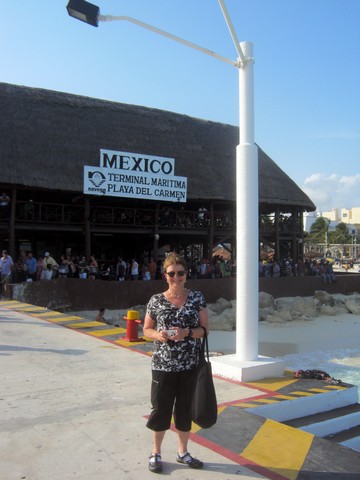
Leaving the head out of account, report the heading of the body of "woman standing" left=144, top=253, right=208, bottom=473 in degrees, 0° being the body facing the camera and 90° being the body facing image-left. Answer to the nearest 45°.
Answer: approximately 0°

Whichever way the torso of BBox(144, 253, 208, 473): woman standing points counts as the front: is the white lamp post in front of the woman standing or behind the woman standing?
behind

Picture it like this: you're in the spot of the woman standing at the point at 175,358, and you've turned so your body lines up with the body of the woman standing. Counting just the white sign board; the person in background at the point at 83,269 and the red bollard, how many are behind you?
3

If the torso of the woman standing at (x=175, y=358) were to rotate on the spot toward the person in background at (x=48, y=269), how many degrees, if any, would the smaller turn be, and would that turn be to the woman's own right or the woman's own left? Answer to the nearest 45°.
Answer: approximately 180°

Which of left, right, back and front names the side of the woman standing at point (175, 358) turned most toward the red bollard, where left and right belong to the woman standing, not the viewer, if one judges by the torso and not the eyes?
back

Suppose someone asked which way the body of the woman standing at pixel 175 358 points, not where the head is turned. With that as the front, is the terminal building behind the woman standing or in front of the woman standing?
behind

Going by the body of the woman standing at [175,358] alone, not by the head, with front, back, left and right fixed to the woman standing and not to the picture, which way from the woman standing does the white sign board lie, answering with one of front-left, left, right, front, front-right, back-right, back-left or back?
back

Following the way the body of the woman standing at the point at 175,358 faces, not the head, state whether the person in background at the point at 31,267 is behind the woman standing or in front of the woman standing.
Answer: behind
